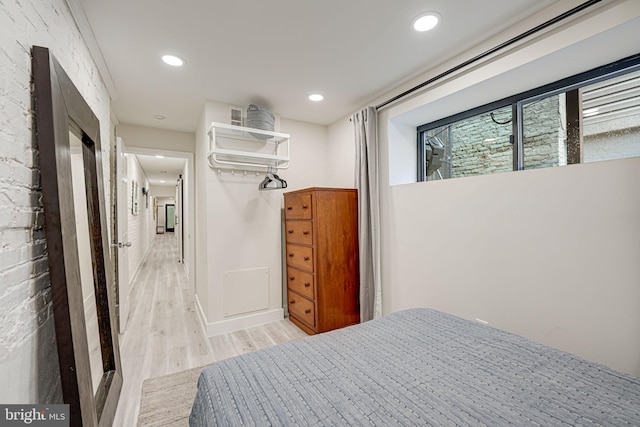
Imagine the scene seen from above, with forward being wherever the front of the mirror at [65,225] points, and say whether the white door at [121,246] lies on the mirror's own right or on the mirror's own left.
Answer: on the mirror's own left

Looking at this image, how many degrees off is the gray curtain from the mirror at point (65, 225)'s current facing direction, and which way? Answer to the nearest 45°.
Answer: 0° — it already faces it

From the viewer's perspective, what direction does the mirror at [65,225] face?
to the viewer's right

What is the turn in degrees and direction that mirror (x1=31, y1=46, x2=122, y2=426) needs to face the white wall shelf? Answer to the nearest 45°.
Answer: approximately 45° to its left

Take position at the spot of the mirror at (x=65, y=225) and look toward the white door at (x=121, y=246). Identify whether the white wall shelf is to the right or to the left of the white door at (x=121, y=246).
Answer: right
